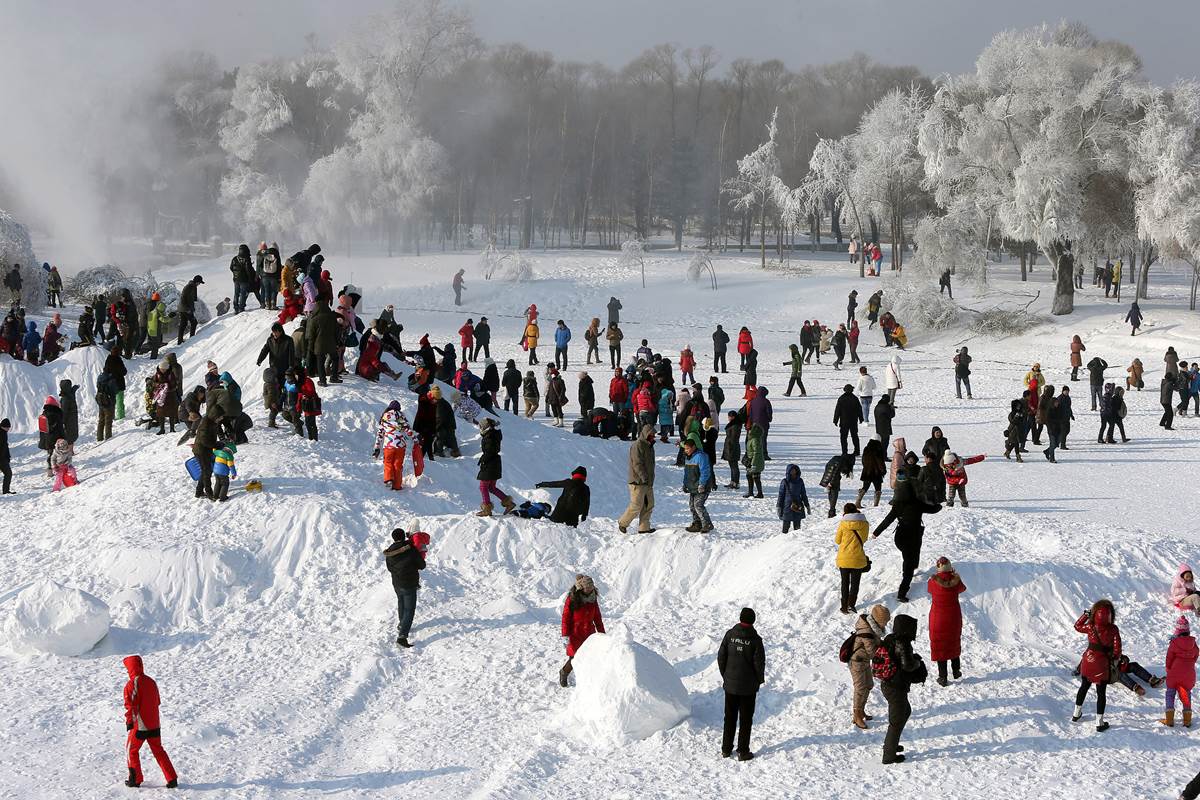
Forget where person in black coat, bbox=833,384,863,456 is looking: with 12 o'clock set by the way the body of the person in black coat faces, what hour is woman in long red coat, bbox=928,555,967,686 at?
The woman in long red coat is roughly at 6 o'clock from the person in black coat.

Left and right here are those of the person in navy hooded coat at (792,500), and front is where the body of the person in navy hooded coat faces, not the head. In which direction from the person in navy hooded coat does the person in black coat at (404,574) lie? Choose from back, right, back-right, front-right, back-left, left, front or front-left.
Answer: front-right

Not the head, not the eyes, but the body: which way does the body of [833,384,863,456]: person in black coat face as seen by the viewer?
away from the camera

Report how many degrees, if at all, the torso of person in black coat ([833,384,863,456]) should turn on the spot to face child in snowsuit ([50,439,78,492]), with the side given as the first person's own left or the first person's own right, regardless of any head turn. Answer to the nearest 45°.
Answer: approximately 90° to the first person's own left

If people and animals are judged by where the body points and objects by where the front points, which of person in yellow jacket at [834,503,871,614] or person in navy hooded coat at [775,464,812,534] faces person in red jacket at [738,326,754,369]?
the person in yellow jacket

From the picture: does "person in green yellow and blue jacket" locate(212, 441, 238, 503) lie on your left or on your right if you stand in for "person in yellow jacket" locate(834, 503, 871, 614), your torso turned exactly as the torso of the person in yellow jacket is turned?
on your left

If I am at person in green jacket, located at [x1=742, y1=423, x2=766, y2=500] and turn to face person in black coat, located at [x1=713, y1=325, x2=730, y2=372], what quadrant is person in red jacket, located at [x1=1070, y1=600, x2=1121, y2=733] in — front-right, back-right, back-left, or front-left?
back-right

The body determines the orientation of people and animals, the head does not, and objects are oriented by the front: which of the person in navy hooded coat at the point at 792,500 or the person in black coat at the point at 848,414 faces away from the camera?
the person in black coat

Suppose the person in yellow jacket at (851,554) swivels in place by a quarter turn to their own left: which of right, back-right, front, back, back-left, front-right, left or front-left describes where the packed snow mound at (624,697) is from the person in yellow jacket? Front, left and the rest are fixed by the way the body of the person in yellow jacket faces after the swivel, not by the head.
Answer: front-left

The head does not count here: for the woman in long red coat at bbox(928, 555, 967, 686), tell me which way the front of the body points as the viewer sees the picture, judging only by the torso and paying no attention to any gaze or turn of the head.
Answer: away from the camera

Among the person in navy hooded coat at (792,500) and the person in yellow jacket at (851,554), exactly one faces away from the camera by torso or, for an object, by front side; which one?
the person in yellow jacket

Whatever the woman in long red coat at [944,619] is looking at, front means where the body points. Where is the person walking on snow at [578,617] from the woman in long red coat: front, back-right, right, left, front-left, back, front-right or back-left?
left

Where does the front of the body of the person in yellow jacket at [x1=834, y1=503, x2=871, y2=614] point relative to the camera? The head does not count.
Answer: away from the camera

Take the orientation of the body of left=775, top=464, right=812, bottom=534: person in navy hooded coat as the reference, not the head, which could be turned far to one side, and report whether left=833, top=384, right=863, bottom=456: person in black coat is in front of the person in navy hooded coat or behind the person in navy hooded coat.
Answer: behind

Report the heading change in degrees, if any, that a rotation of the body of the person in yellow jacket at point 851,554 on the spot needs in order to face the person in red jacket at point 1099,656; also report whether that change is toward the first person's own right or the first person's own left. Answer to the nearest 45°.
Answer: approximately 135° to the first person's own right
